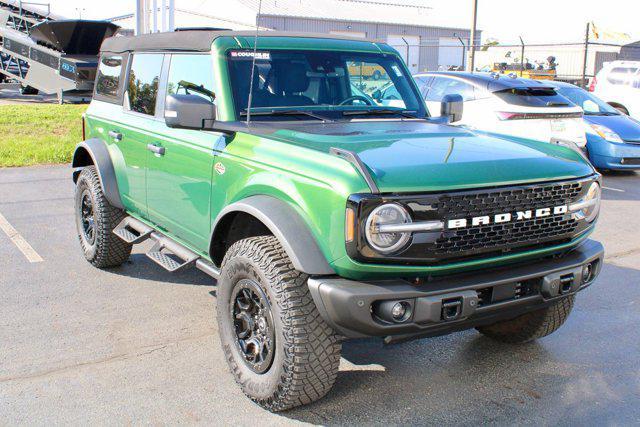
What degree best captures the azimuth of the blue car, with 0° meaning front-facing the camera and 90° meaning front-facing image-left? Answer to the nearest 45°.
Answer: approximately 315°

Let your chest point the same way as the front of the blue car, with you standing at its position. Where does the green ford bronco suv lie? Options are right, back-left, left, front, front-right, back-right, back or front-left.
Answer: front-right

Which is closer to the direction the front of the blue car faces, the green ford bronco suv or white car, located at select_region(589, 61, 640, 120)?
the green ford bronco suv

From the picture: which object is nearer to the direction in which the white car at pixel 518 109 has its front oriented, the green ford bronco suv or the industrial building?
the industrial building

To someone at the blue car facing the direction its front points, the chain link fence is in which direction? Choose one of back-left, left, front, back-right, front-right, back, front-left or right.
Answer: back-left

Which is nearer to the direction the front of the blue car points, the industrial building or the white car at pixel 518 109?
the white car

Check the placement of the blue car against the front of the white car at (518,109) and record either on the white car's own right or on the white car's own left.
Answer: on the white car's own right

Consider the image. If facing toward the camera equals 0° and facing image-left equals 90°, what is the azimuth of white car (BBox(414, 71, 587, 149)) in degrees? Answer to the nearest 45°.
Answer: approximately 135°

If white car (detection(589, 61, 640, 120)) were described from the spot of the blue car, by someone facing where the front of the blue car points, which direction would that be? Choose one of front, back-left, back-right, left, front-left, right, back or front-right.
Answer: back-left
